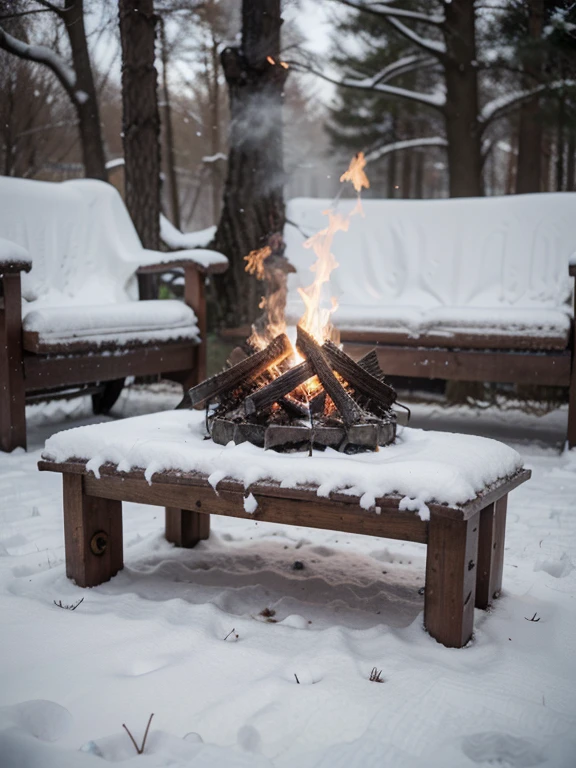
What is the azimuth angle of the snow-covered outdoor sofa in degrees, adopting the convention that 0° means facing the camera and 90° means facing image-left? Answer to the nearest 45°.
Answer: approximately 0°

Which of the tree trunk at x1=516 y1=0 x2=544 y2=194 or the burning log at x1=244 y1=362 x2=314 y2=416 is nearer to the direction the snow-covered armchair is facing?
the burning log

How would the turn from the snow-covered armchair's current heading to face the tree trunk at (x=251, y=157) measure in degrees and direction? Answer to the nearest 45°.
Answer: approximately 90° to its left

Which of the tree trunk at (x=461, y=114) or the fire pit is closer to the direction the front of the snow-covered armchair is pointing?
the fire pit

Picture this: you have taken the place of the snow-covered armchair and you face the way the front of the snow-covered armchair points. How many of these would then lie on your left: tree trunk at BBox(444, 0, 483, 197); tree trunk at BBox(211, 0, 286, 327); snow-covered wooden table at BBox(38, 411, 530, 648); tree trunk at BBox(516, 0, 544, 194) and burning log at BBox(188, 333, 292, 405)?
3

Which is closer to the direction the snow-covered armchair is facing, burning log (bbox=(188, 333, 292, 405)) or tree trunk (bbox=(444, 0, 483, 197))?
the burning log

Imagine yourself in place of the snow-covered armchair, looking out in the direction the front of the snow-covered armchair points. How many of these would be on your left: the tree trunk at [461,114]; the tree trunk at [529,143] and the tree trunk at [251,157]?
3

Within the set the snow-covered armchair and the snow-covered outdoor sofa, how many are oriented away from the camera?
0

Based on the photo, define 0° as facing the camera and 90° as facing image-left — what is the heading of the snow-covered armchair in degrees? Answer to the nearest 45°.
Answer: approximately 315°

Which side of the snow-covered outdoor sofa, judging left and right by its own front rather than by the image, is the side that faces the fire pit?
front

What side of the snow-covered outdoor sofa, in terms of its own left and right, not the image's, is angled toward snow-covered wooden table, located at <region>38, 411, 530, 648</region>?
front

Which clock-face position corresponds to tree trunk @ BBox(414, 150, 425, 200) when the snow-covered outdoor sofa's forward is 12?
The tree trunk is roughly at 6 o'clock from the snow-covered outdoor sofa.

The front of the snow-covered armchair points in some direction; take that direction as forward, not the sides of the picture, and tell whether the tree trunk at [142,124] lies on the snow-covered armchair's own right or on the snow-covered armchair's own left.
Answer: on the snow-covered armchair's own left

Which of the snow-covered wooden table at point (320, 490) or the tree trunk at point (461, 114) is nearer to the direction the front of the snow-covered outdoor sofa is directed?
the snow-covered wooden table
